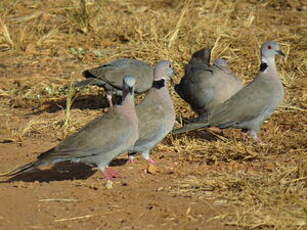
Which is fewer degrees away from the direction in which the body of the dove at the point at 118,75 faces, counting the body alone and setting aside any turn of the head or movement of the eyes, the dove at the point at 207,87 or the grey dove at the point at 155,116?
the dove

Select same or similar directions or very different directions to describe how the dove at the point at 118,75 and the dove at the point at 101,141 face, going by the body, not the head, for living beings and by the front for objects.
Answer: same or similar directions

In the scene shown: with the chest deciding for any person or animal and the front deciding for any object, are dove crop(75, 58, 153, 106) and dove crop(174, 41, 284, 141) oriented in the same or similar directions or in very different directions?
same or similar directions

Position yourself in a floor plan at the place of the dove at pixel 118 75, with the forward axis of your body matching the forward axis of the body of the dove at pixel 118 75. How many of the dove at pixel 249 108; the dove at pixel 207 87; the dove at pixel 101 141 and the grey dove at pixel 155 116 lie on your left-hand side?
0

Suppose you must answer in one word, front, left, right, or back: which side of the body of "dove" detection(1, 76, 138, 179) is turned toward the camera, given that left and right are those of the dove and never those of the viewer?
right

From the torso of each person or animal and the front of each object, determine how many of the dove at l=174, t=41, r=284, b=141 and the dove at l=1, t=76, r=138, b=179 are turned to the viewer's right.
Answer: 2

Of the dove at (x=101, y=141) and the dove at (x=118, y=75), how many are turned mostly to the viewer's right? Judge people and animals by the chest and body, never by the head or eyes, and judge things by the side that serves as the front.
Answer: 2

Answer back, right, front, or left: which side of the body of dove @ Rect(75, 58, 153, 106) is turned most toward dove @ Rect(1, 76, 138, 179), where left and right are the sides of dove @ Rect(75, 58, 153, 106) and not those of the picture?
right

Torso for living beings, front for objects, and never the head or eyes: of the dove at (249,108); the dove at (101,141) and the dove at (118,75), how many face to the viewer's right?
3

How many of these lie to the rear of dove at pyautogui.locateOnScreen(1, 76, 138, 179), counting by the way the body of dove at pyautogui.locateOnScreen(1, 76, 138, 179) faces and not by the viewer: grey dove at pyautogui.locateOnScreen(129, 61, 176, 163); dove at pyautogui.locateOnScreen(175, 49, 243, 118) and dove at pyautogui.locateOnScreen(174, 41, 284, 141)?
0

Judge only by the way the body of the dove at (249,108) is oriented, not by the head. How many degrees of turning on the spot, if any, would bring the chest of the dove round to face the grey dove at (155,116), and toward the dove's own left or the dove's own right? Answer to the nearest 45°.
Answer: approximately 135° to the dove's own right

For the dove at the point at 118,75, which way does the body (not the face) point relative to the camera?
to the viewer's right

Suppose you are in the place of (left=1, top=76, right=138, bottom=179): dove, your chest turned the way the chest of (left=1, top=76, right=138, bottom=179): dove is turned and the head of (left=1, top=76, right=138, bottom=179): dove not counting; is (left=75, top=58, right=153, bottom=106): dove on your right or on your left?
on your left

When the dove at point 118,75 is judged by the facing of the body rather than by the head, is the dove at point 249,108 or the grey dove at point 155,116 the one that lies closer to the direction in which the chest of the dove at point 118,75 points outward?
the dove

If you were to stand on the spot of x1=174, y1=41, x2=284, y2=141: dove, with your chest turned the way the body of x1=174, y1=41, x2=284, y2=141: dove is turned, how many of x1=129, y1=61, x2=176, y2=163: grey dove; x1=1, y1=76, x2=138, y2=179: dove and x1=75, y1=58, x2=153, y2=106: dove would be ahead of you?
0

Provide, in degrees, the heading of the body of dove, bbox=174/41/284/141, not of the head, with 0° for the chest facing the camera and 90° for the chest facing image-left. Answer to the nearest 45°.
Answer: approximately 270°

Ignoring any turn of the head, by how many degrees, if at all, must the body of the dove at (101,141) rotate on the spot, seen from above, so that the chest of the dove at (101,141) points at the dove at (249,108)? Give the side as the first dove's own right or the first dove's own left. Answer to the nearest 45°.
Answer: approximately 45° to the first dove's own left
